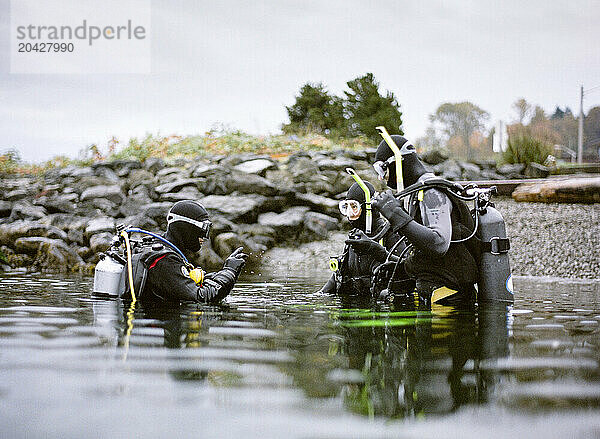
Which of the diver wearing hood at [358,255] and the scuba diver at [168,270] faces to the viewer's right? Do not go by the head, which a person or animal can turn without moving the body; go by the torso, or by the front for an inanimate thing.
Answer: the scuba diver

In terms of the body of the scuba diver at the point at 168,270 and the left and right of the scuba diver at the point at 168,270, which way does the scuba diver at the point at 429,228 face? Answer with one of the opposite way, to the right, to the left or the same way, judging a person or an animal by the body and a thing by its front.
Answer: the opposite way

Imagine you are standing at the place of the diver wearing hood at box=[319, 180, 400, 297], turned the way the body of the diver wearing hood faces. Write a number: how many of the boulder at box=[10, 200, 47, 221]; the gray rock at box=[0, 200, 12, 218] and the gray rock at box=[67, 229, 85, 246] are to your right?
3

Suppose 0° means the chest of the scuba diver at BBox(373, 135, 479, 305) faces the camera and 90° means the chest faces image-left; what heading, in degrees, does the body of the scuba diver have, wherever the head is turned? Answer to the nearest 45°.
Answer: approximately 90°

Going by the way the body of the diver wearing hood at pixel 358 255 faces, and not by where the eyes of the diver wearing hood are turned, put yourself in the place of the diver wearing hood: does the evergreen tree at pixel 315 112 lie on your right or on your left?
on your right

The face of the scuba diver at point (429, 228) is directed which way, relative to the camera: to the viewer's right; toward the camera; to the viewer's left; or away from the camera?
to the viewer's left

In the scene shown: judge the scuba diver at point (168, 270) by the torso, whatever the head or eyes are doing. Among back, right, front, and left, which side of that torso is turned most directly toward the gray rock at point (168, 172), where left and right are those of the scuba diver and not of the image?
left

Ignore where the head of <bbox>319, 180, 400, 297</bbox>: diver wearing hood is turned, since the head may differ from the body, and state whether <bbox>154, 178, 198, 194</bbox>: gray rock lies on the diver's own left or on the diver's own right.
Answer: on the diver's own right

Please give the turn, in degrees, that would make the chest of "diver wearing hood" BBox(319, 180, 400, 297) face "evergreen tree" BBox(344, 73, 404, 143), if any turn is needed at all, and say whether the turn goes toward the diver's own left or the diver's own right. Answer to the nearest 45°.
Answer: approximately 135° to the diver's own right

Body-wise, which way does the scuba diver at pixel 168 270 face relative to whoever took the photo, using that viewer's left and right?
facing to the right of the viewer

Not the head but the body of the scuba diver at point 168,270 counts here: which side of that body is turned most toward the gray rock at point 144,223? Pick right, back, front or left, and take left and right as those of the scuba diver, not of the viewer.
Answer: left

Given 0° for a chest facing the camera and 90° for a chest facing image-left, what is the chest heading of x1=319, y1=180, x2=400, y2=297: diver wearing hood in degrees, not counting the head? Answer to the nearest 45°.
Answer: approximately 45°

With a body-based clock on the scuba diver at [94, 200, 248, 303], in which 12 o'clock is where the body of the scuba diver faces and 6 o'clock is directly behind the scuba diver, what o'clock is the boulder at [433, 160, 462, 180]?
The boulder is roughly at 10 o'clock from the scuba diver.

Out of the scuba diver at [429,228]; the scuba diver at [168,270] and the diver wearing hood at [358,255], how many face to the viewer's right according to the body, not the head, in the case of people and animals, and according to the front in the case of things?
1

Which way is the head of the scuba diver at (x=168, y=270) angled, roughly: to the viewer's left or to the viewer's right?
to the viewer's right
